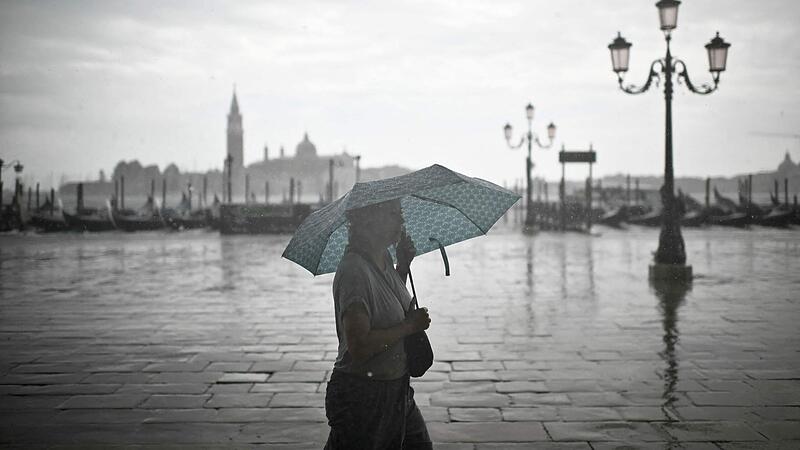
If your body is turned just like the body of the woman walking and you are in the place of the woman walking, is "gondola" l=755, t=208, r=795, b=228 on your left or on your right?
on your left

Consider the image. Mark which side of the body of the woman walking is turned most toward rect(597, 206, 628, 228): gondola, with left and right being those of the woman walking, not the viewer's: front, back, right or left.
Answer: left

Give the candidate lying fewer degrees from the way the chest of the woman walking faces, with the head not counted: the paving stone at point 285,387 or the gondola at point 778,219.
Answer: the gondola

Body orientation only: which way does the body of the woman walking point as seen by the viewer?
to the viewer's right

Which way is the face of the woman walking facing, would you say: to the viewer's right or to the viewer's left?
to the viewer's right

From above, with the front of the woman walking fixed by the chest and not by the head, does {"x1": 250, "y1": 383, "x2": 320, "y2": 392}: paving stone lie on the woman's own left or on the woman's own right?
on the woman's own left

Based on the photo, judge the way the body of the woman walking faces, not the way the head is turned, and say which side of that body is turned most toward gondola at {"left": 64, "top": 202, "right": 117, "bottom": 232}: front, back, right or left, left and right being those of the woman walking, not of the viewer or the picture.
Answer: left

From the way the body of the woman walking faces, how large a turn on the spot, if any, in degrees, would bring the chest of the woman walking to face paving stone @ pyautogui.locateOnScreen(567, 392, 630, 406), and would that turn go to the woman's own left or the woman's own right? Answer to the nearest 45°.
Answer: approximately 45° to the woman's own left

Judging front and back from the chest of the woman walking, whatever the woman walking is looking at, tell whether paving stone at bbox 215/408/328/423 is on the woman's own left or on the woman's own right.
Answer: on the woman's own left
